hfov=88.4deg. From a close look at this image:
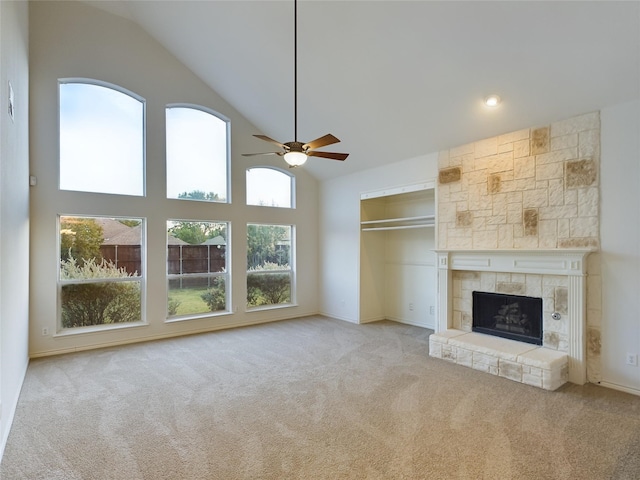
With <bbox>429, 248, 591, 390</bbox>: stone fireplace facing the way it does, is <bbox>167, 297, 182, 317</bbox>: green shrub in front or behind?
in front

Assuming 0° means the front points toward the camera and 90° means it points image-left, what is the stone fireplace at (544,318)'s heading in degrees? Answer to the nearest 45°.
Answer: approximately 45°

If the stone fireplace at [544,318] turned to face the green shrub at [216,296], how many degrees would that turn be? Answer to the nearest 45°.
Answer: approximately 45° to its right

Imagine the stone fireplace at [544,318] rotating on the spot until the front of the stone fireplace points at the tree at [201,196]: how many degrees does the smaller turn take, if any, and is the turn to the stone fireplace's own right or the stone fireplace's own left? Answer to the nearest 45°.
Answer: approximately 45° to the stone fireplace's own right

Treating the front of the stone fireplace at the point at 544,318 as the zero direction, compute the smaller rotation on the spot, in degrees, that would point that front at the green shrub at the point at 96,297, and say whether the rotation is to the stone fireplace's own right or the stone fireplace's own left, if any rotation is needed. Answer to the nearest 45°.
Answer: approximately 45° to the stone fireplace's own right

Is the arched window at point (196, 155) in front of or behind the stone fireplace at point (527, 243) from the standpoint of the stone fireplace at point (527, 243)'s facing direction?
in front
